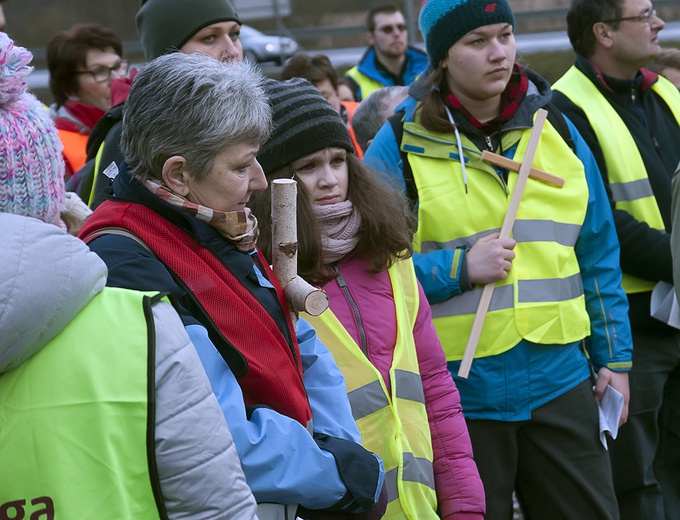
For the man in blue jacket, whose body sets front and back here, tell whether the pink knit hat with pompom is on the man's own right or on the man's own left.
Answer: on the man's own right

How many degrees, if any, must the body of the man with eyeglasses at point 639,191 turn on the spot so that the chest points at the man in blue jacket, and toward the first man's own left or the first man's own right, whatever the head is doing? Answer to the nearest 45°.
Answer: approximately 180°

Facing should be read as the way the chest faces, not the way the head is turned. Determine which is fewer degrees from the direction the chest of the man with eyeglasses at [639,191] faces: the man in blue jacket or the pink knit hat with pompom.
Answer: the pink knit hat with pompom

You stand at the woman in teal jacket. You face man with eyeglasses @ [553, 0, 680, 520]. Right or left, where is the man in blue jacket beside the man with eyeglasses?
left

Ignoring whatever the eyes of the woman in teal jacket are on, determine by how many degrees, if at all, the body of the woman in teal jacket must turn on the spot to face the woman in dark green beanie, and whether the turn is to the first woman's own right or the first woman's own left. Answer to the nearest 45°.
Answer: approximately 90° to the first woman's own right

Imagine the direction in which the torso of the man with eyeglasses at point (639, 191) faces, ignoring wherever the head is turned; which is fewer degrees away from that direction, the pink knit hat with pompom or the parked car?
the pink knit hat with pompom

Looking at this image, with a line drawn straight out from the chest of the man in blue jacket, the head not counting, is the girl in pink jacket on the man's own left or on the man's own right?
on the man's own right

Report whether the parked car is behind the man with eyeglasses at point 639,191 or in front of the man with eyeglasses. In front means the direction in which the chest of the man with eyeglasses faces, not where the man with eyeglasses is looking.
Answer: behind

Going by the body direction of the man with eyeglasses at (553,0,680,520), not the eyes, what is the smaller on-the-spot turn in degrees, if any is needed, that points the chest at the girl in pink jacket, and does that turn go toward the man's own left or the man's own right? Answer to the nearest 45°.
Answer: approximately 90° to the man's own right

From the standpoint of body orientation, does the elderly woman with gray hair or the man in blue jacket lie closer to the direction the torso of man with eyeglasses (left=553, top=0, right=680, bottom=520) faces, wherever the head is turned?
the elderly woman with gray hair

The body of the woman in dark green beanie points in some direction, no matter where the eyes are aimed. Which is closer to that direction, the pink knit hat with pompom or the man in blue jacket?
the pink knit hat with pompom
